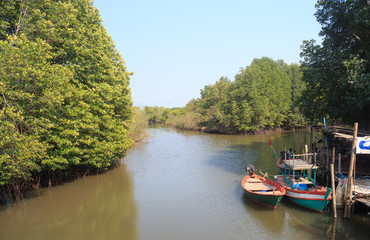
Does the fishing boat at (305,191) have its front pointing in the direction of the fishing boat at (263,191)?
no

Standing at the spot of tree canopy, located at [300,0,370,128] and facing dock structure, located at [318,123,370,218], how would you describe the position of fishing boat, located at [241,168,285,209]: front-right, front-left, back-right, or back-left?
front-right

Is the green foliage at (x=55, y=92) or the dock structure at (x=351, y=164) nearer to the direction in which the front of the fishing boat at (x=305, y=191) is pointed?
the dock structure

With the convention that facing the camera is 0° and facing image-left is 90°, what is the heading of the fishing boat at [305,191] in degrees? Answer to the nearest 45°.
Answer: approximately 315°

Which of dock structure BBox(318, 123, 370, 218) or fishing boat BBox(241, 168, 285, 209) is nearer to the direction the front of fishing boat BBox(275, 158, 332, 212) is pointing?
the dock structure

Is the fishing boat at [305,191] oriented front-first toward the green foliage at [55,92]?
no
